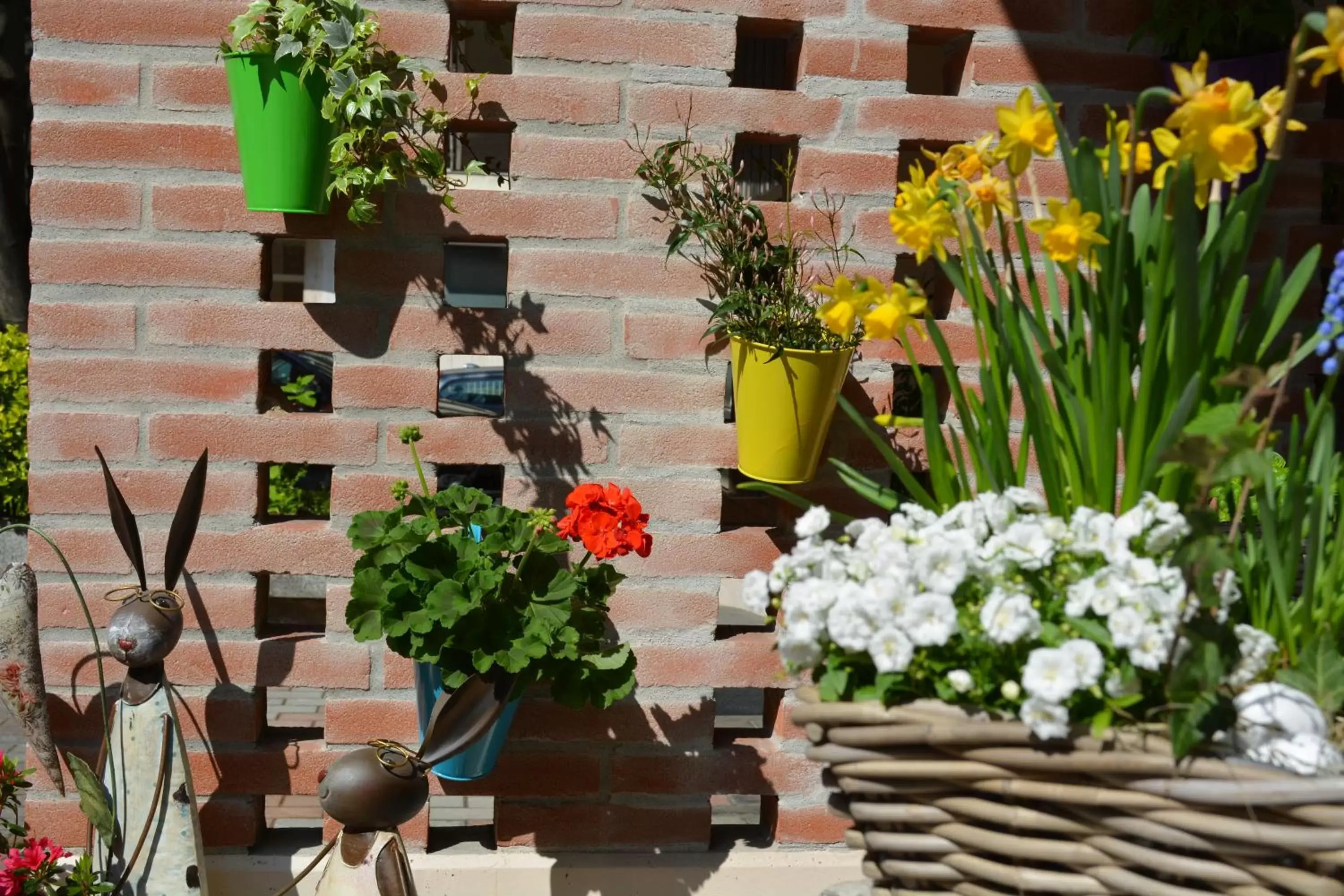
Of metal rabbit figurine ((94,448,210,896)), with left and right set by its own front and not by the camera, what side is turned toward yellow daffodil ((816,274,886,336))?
left

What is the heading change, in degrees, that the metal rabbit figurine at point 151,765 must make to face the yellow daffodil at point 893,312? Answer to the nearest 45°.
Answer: approximately 90° to its left

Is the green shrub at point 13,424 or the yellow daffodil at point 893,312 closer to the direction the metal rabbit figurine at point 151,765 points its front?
the yellow daffodil

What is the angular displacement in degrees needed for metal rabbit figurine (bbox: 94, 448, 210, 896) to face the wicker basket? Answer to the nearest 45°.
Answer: approximately 90° to its left

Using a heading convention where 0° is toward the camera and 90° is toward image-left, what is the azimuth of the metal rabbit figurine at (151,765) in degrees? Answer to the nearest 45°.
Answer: approximately 45°
